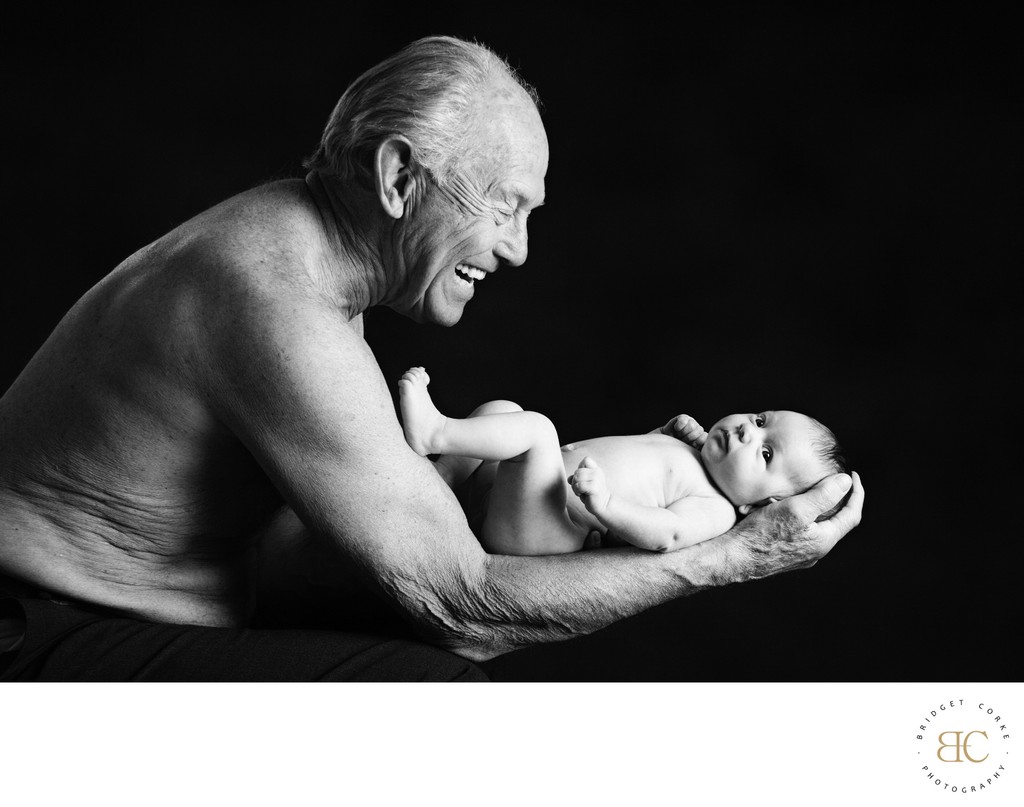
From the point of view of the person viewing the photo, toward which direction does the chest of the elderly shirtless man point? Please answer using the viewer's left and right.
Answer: facing to the right of the viewer

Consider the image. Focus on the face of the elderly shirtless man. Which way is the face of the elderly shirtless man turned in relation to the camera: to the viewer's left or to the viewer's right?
to the viewer's right
